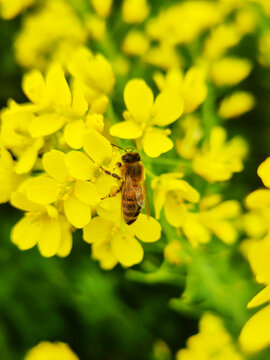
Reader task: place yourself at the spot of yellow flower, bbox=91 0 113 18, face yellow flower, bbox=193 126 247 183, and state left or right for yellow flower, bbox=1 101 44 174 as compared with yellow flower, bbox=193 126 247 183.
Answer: right

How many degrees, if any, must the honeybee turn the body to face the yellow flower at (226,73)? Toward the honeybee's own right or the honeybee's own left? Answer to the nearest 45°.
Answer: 0° — it already faces it

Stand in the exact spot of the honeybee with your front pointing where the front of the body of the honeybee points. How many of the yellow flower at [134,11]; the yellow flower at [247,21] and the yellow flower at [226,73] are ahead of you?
3

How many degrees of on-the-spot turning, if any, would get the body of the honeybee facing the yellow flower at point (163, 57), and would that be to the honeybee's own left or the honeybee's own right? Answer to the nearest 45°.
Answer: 0° — it already faces it

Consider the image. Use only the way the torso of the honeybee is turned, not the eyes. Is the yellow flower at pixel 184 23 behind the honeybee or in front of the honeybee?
in front

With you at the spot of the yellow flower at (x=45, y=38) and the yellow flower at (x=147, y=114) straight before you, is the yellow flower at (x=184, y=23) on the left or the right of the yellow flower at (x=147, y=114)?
left

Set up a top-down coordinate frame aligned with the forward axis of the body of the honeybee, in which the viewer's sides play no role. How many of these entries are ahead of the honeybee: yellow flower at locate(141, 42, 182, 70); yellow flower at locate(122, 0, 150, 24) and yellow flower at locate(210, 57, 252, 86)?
3

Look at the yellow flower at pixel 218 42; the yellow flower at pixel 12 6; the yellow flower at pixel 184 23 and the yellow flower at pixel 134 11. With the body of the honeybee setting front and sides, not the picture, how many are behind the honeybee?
0

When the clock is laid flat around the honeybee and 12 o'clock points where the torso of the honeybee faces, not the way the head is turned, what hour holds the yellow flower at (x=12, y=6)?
The yellow flower is roughly at 11 o'clock from the honeybee.

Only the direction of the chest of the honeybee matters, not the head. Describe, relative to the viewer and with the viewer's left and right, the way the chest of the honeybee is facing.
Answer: facing away from the viewer

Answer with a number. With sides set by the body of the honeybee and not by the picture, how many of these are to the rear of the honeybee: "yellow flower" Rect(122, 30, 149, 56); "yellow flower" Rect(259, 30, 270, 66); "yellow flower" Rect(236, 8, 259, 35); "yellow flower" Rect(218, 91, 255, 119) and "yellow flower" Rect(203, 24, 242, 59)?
0

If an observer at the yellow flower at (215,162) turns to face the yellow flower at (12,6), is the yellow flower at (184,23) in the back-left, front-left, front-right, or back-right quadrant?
front-right
